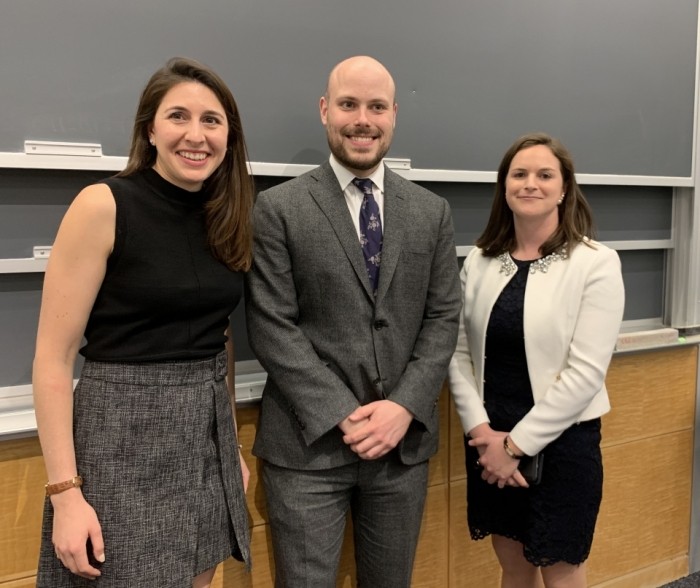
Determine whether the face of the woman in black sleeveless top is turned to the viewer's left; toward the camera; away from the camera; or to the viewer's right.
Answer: toward the camera

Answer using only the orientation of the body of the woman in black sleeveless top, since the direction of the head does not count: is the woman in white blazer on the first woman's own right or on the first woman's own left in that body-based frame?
on the first woman's own left

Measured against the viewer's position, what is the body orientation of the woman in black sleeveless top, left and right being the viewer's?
facing the viewer and to the right of the viewer

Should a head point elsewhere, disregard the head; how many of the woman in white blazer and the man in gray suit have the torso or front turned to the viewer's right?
0

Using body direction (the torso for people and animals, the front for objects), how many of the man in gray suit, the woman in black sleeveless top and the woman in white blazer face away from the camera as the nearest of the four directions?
0

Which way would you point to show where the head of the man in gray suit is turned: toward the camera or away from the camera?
toward the camera

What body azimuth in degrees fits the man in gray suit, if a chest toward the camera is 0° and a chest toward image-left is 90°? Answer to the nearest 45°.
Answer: approximately 0°

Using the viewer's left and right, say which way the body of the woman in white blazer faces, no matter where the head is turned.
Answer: facing the viewer and to the left of the viewer
